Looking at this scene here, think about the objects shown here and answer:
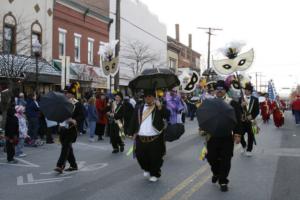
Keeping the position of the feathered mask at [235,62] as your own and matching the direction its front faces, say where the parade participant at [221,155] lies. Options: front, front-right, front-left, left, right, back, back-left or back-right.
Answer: front

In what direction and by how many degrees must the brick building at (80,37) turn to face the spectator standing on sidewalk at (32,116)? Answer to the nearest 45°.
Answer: approximately 45° to its right

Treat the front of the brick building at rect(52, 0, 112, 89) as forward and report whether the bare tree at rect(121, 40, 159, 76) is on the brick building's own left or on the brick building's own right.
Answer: on the brick building's own left

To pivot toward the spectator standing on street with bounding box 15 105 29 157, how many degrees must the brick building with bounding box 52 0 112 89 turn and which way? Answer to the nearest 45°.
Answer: approximately 45° to its right

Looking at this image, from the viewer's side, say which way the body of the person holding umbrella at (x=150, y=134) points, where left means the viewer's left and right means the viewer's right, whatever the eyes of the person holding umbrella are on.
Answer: facing the viewer

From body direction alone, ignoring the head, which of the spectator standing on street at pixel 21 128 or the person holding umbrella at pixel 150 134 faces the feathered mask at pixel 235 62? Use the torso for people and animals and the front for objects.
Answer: the spectator standing on street

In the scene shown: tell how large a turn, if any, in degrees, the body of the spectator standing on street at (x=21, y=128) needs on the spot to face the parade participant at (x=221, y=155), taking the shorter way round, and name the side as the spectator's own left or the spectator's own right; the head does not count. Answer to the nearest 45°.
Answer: approximately 45° to the spectator's own right

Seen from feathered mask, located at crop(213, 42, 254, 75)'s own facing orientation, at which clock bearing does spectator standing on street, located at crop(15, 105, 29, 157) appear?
The spectator standing on street is roughly at 2 o'clock from the feathered mask.

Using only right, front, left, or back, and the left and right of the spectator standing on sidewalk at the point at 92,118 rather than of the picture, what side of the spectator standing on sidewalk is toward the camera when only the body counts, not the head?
right

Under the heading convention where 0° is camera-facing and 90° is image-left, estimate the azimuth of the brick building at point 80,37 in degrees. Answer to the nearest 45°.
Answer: approximately 315°

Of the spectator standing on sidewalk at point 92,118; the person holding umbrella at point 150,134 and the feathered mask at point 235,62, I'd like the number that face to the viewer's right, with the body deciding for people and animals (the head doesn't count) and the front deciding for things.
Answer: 1

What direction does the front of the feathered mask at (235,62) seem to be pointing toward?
toward the camera

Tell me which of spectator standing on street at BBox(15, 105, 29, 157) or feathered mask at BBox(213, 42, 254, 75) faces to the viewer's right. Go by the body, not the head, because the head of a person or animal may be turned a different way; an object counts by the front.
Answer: the spectator standing on street

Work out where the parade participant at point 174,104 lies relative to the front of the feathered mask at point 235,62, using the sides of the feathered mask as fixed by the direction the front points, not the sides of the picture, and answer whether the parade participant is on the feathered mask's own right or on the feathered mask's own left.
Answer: on the feathered mask's own right

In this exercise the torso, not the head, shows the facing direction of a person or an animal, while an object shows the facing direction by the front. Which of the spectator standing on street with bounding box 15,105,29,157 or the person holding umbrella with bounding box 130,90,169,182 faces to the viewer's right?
the spectator standing on street

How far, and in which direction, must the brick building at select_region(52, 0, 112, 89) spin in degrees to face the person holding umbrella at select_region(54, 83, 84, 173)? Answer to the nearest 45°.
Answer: approximately 45° to its right
